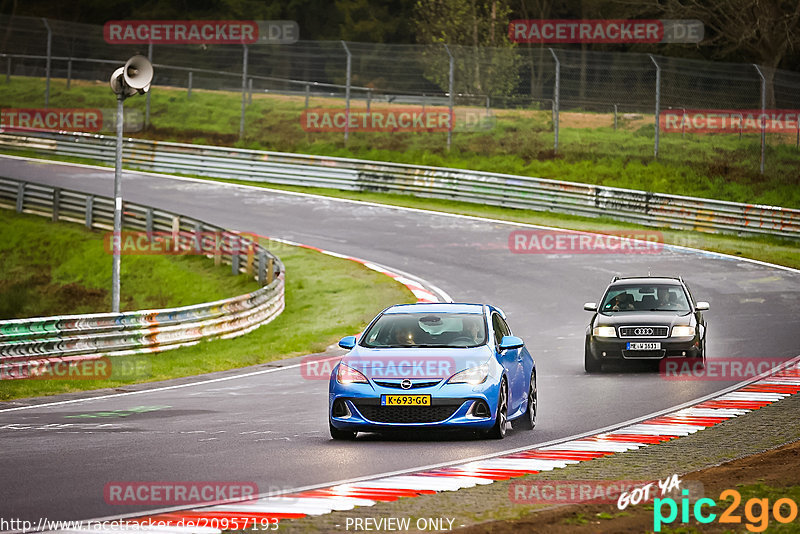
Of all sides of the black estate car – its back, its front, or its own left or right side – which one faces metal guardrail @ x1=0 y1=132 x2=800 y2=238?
back

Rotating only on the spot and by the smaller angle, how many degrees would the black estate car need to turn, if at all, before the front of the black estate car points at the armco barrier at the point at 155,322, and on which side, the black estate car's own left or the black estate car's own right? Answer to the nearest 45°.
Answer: approximately 90° to the black estate car's own right

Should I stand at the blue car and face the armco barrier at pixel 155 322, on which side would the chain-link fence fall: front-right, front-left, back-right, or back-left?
front-right

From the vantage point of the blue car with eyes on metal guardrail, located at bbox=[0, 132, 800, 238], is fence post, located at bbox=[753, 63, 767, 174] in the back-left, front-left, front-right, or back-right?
front-right

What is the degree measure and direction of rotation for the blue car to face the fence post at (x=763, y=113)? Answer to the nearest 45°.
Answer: approximately 180°

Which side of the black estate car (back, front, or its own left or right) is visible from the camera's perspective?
front

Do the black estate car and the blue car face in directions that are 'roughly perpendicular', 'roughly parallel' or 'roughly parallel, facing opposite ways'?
roughly parallel

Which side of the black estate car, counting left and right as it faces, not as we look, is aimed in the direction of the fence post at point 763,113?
back

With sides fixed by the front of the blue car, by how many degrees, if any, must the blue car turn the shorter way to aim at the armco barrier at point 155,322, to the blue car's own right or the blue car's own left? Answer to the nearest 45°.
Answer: approximately 135° to the blue car's own right

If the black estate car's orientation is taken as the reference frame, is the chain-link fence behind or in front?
behind

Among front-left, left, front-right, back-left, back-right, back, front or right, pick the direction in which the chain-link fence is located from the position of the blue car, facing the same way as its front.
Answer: back

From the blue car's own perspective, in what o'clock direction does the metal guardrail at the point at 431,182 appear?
The metal guardrail is roughly at 6 o'clock from the blue car.

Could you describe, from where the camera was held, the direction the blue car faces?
facing the viewer

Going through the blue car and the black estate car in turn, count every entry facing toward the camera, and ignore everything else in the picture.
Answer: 2
